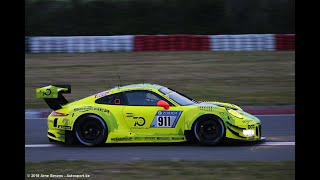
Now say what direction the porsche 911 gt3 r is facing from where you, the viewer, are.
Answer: facing to the right of the viewer

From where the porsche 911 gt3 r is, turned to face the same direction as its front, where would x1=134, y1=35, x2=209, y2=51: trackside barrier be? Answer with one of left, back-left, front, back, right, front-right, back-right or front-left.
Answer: left

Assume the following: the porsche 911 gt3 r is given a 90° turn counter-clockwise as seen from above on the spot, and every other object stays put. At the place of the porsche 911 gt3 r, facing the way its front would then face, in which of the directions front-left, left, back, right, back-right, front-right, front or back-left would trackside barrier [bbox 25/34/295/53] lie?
front

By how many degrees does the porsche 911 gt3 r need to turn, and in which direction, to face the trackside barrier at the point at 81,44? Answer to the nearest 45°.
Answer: approximately 90° to its left

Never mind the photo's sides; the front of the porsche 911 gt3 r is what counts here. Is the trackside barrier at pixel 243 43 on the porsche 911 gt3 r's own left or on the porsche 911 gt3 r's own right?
on the porsche 911 gt3 r's own left

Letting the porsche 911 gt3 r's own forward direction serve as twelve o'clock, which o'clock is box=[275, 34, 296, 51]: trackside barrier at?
The trackside barrier is roughly at 10 o'clock from the porsche 911 gt3 r.
